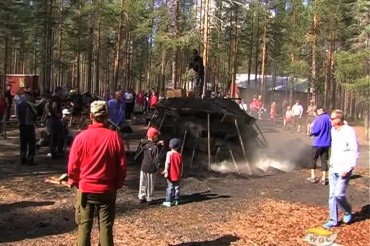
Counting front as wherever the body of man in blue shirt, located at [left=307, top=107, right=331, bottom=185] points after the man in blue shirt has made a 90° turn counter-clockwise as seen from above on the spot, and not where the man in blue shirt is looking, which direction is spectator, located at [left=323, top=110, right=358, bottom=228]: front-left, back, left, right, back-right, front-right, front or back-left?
front-left

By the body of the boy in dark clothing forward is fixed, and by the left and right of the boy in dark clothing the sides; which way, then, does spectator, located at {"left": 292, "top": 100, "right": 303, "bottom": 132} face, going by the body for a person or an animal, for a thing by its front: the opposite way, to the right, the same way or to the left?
the opposite way

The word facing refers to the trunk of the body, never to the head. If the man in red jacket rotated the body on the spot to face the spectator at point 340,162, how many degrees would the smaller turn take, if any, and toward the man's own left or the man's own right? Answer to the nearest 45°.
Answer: approximately 45° to the man's own right

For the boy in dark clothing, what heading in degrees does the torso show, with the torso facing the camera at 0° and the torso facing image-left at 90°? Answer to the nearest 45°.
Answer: approximately 225°

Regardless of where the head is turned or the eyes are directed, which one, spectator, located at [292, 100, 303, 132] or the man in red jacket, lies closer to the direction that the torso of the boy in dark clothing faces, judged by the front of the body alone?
the spectator

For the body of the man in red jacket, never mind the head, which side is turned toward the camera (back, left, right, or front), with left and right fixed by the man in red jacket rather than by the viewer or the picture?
back

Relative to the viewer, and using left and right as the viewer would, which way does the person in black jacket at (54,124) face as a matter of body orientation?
facing to the right of the viewer

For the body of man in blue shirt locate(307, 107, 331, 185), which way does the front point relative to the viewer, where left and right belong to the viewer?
facing away from the viewer and to the left of the viewer

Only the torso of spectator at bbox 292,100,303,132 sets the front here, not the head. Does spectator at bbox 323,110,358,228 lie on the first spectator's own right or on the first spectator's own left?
on the first spectator's own left
